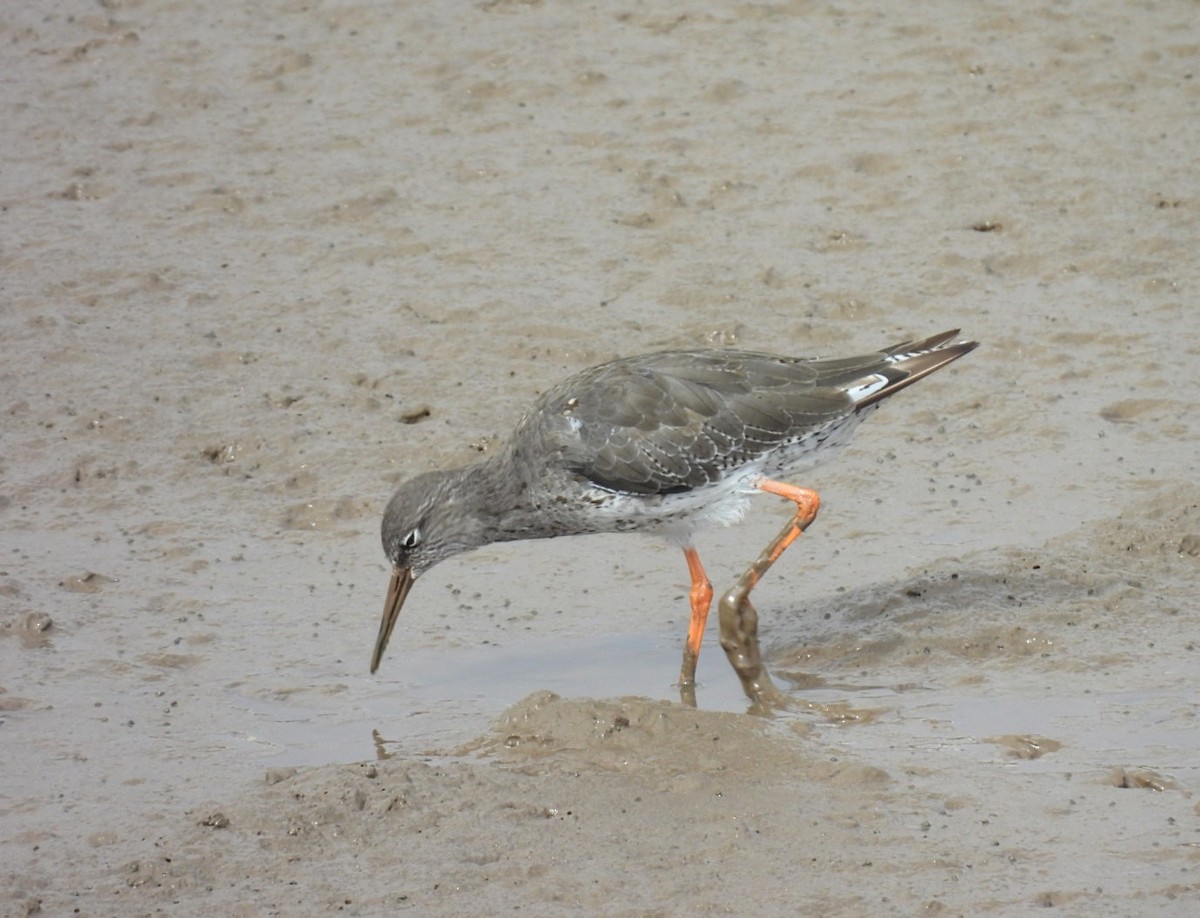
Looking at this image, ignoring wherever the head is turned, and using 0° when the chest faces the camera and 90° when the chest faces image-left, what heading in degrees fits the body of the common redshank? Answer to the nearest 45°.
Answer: approximately 90°
